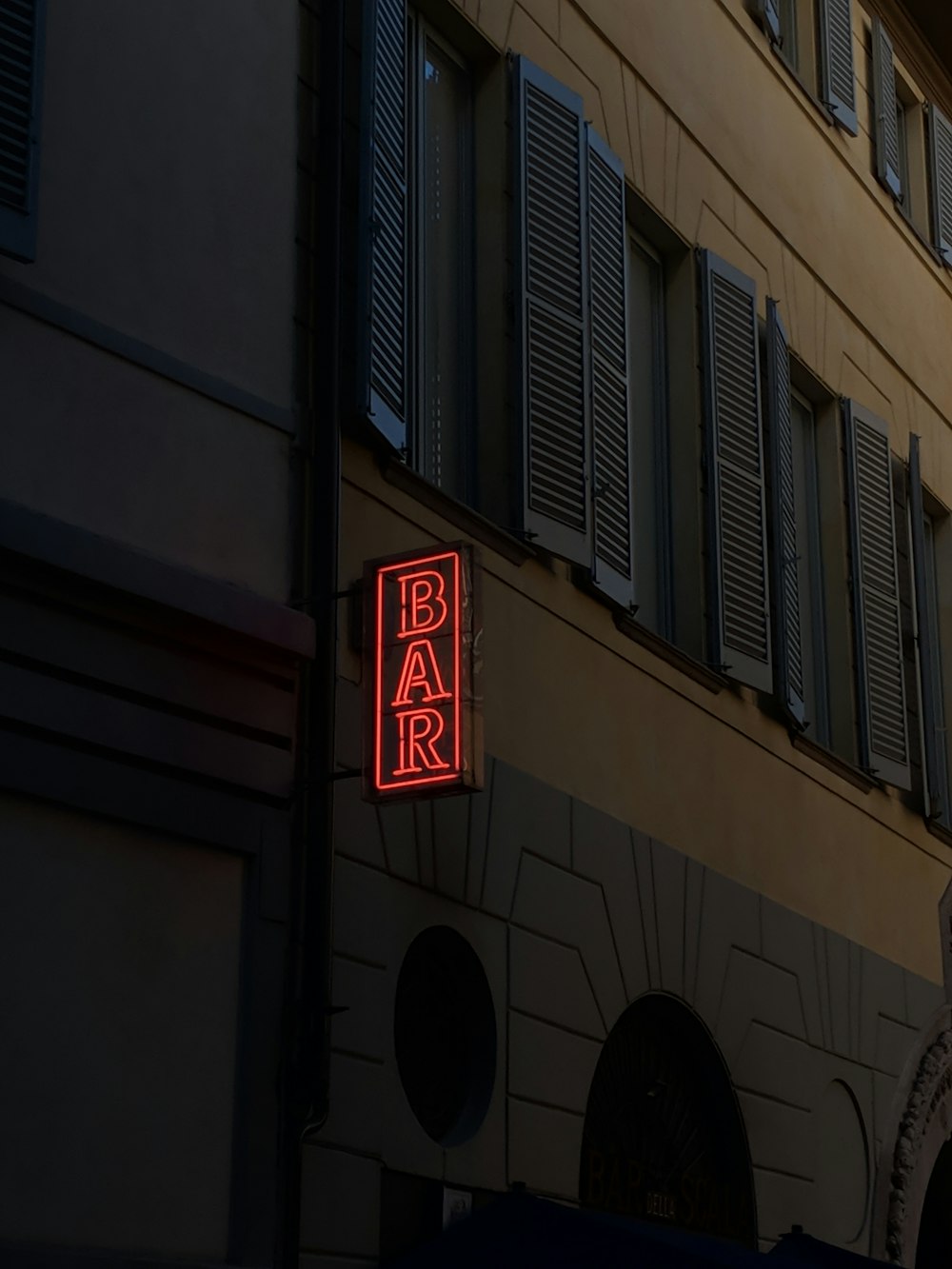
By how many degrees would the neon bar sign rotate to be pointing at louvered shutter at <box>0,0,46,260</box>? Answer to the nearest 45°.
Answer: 0° — it already faces it

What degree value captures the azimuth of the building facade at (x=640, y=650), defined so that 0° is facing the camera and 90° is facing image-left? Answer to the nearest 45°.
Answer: approximately 315°
